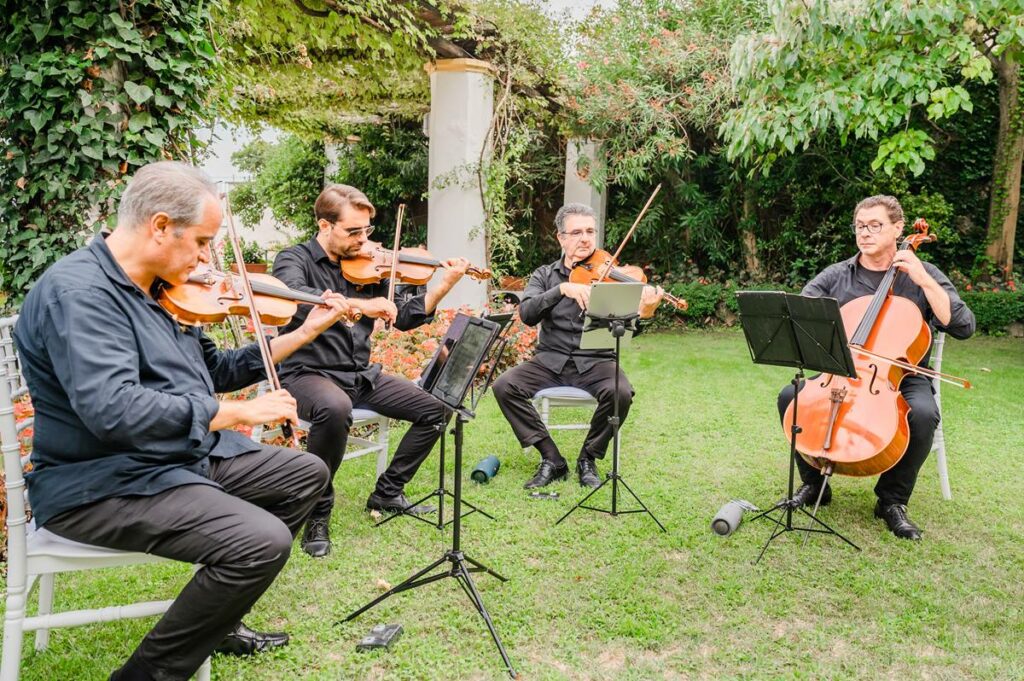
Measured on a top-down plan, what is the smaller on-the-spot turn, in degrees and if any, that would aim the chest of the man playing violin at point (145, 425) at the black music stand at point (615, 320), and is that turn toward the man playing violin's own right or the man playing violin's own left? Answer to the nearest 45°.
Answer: approximately 45° to the man playing violin's own left

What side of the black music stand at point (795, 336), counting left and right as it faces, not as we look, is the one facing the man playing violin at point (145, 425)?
back

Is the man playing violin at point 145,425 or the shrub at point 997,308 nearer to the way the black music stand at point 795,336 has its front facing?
the shrub

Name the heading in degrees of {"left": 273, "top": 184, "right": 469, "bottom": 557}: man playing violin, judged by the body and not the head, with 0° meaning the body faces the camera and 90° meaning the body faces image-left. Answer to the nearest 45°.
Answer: approximately 315°

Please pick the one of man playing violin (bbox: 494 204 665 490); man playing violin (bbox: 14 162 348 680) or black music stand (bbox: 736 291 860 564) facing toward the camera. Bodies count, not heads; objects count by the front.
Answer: man playing violin (bbox: 494 204 665 490)

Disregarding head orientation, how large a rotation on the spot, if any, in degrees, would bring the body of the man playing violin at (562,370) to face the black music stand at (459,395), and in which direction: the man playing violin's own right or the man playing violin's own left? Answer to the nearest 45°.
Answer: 0° — they already face it

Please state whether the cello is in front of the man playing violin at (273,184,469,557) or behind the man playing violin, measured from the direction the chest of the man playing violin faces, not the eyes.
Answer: in front

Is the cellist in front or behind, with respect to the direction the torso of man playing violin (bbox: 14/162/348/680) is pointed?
in front

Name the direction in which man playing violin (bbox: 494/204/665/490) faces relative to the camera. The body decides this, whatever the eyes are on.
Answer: toward the camera

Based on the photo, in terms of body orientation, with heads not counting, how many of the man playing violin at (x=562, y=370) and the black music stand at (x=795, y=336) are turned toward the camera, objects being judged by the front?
1

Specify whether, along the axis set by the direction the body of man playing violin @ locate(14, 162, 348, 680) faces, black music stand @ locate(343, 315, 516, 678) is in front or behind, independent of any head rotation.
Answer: in front

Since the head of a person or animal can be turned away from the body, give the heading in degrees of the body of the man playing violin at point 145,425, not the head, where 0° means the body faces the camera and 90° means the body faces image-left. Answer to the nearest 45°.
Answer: approximately 270°

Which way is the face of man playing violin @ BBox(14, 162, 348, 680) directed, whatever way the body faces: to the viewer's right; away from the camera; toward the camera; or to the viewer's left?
to the viewer's right

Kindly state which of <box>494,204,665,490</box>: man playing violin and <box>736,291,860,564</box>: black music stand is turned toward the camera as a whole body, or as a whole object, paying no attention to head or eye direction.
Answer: the man playing violin
